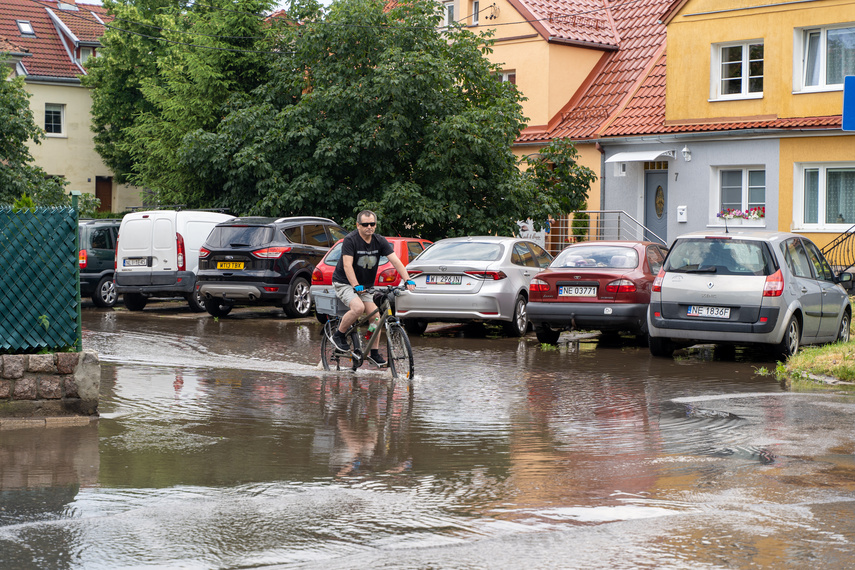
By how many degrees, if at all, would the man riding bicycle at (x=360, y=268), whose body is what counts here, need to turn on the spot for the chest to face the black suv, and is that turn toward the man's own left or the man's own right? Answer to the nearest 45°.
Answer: approximately 135° to the man's own left

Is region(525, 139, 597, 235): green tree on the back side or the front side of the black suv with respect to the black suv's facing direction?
on the front side

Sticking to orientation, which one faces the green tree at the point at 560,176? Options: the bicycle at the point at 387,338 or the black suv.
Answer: the black suv

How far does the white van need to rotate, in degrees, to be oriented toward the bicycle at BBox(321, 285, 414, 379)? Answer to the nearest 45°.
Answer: approximately 135° to its right

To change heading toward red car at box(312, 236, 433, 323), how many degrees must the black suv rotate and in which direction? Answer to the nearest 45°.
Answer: approximately 90° to its right

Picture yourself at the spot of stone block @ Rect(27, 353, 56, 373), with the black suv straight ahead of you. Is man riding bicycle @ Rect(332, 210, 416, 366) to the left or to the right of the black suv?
right

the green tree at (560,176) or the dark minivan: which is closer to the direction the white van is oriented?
the green tree

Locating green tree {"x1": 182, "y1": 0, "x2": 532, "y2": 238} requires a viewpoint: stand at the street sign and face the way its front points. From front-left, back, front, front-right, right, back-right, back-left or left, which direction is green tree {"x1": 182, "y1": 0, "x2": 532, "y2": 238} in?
back-right

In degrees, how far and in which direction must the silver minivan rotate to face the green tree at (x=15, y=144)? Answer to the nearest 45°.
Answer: approximately 90° to its left

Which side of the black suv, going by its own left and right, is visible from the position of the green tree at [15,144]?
left
